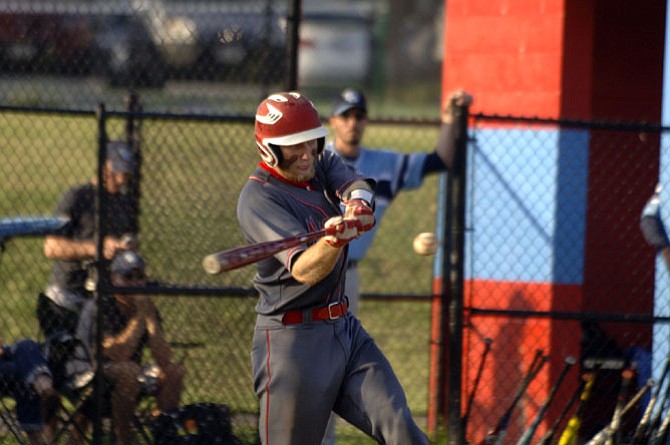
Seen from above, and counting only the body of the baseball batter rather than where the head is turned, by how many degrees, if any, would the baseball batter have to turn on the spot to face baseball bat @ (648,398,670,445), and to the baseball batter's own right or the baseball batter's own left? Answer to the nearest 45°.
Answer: approximately 90° to the baseball batter's own left

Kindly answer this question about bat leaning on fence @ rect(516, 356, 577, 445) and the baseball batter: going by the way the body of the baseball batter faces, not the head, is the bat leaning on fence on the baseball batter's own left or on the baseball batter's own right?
on the baseball batter's own left
